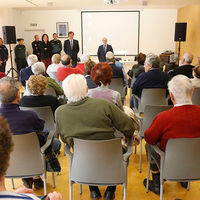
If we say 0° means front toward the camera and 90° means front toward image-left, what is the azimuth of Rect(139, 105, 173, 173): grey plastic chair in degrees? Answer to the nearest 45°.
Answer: approximately 180°

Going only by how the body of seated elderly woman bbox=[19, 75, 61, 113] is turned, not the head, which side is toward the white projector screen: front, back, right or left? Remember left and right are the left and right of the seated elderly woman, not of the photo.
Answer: front

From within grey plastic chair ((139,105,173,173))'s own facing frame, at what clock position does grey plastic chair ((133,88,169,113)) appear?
grey plastic chair ((133,88,169,113)) is roughly at 12 o'clock from grey plastic chair ((139,105,173,173)).

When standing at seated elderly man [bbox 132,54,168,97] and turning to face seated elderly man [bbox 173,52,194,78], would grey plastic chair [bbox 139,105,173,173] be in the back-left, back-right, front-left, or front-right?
back-right

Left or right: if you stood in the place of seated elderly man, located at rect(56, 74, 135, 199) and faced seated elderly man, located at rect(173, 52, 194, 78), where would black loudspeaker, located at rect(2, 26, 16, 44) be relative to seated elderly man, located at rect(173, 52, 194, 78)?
left

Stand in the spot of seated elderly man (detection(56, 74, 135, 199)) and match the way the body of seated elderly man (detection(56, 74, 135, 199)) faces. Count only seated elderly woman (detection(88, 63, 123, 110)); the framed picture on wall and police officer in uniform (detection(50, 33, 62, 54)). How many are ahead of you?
3

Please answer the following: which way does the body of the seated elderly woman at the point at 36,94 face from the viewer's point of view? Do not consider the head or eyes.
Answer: away from the camera

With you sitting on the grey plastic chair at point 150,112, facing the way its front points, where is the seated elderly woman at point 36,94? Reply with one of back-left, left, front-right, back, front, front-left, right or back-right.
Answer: left

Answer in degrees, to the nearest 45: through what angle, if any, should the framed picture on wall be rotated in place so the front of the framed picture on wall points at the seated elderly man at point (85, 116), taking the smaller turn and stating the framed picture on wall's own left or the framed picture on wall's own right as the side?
0° — it already faces them

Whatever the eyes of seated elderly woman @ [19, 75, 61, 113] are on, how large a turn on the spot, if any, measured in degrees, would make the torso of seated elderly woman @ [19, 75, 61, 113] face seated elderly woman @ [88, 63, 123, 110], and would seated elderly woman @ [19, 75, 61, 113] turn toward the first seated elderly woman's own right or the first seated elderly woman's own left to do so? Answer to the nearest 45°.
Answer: approximately 90° to the first seated elderly woman's own right

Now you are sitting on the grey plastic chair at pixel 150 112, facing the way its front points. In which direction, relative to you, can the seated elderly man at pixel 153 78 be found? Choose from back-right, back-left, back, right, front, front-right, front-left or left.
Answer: front

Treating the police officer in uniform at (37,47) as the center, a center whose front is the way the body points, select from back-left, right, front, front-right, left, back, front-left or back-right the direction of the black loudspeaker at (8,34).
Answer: front-right

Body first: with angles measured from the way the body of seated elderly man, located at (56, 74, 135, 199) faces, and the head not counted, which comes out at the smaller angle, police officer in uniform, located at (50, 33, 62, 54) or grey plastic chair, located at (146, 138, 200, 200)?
the police officer in uniform

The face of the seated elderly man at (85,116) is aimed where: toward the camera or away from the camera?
away from the camera

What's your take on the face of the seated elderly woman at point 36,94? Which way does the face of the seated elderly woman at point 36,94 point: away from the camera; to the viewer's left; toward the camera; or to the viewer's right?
away from the camera

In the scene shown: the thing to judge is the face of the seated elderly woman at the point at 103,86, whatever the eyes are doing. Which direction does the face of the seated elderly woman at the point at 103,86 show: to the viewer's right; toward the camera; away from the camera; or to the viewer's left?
away from the camera

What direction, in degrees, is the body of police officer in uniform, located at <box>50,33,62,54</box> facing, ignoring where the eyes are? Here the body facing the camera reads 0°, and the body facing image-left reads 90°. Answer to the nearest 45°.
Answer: approximately 0°
